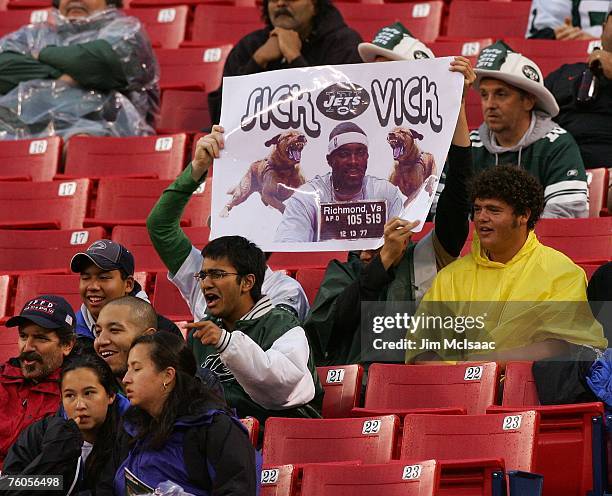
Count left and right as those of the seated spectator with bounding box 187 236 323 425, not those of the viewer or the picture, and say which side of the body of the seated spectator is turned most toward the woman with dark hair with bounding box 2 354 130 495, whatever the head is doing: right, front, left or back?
front

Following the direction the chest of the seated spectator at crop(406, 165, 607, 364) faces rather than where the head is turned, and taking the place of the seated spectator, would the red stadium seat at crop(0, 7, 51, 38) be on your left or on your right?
on your right

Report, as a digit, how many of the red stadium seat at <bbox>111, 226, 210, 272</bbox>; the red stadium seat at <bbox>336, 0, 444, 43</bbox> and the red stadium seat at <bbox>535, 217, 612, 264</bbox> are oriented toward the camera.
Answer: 3

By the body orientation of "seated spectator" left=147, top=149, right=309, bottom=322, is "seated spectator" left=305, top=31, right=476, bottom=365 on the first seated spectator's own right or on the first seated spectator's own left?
on the first seated spectator's own left

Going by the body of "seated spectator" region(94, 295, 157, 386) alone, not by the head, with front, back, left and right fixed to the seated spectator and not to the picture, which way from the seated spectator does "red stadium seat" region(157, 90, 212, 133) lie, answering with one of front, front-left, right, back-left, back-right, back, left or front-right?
back-right

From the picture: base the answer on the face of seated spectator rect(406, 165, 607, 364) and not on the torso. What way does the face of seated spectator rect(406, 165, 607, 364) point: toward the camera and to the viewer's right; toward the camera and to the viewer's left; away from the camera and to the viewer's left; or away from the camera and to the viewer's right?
toward the camera and to the viewer's left

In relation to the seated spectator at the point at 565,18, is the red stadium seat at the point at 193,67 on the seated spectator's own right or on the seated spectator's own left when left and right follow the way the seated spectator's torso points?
on the seated spectator's own right

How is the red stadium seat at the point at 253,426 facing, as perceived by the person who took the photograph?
facing the viewer and to the left of the viewer

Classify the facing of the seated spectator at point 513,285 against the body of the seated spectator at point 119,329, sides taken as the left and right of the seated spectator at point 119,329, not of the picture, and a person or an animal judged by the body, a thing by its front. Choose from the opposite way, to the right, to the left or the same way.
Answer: the same way

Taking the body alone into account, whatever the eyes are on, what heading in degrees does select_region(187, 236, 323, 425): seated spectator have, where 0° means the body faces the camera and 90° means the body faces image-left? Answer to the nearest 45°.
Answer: approximately 45°

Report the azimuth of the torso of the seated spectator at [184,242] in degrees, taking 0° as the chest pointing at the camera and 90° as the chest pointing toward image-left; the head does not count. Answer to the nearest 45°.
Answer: approximately 0°

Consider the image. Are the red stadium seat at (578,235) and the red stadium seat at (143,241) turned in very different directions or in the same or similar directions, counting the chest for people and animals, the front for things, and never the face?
same or similar directions

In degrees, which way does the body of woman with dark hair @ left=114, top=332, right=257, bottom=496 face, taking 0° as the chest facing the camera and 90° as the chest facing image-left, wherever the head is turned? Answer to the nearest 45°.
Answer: approximately 45°
